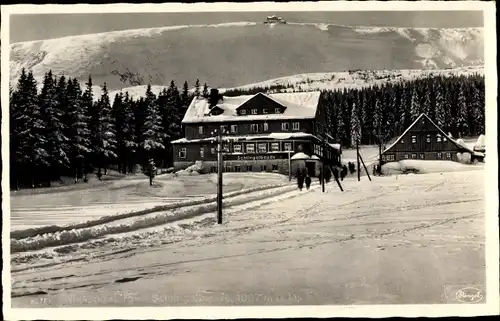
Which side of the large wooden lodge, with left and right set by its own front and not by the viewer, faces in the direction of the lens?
front

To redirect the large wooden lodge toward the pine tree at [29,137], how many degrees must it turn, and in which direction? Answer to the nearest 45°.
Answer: approximately 90° to its right

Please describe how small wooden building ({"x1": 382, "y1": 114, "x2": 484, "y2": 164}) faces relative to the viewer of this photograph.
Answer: facing the viewer

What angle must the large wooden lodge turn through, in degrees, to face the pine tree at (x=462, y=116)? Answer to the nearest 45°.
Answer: approximately 90° to its left

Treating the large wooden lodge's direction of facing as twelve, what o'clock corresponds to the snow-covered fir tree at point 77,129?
The snow-covered fir tree is roughly at 3 o'clock from the large wooden lodge.
